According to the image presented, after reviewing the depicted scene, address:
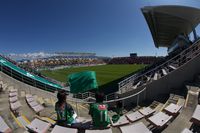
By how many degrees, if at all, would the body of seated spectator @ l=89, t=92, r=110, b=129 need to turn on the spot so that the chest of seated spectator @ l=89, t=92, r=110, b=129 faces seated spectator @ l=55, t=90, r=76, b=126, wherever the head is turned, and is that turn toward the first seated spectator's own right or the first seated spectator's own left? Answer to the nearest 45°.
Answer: approximately 90° to the first seated spectator's own left

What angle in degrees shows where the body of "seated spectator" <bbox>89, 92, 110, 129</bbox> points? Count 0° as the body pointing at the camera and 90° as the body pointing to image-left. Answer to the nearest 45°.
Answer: approximately 180°
